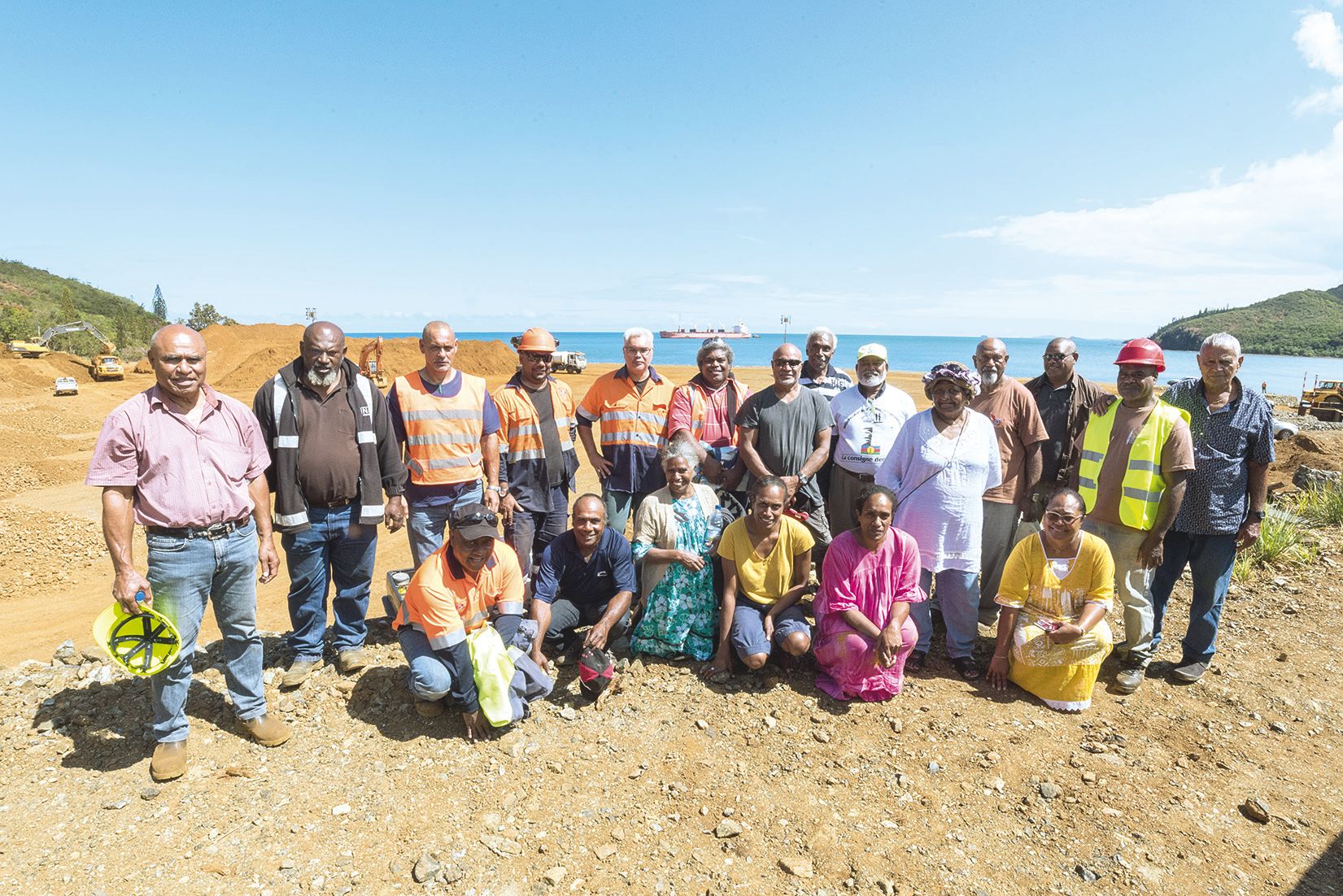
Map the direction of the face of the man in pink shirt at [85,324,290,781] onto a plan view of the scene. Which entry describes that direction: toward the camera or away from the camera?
toward the camera

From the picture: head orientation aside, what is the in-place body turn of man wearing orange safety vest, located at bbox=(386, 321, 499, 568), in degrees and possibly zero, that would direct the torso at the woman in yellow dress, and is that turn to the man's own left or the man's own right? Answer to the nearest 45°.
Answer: approximately 45° to the man's own left

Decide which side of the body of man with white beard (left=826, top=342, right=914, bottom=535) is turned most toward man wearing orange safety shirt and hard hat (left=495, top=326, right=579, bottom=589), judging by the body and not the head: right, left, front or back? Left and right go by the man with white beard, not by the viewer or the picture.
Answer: right

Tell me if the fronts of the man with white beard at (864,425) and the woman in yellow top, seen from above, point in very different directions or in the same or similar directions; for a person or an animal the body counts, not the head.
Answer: same or similar directions

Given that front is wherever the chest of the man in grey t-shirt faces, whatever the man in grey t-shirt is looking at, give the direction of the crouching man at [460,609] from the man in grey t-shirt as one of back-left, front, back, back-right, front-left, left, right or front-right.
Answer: front-right

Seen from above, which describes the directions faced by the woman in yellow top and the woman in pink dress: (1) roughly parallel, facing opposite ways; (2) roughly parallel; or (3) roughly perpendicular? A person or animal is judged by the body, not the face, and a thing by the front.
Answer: roughly parallel

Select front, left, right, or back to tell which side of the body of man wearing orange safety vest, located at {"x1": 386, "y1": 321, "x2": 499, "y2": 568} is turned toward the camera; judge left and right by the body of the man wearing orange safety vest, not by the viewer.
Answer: front

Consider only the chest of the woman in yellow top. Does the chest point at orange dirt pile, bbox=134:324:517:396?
no

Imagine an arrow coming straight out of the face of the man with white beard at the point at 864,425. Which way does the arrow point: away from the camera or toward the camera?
toward the camera

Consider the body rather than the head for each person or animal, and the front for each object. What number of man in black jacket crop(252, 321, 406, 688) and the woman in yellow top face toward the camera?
2

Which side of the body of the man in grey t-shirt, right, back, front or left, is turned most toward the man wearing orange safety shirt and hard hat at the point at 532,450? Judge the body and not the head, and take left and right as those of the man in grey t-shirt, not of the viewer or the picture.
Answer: right

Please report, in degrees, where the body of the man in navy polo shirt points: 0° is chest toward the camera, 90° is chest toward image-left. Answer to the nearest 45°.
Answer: approximately 0°

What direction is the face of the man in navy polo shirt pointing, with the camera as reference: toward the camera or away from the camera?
toward the camera

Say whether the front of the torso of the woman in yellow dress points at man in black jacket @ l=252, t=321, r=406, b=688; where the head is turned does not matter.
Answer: no

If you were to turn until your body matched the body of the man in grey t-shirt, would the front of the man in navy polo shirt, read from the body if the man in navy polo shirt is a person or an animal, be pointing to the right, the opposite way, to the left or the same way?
the same way

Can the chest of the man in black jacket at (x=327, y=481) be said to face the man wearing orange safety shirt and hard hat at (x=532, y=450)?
no

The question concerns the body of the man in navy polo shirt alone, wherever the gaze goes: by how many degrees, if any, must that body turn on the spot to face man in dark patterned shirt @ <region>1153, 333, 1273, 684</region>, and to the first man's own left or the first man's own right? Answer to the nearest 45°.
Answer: approximately 90° to the first man's own left

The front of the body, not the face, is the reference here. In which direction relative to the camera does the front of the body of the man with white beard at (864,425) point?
toward the camera

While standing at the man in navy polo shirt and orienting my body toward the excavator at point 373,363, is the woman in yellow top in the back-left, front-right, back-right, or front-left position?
back-right
